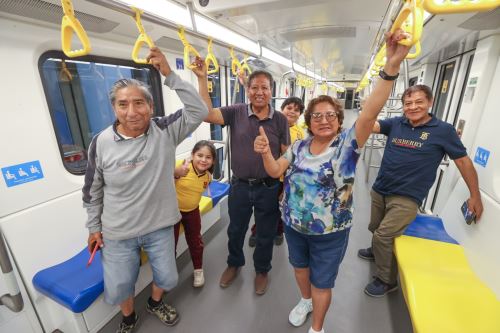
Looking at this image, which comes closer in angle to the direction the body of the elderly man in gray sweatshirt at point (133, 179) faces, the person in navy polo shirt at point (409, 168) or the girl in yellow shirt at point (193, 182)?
the person in navy polo shirt

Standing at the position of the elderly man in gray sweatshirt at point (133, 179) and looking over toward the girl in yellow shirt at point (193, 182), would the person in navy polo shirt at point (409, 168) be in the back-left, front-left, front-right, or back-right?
front-right

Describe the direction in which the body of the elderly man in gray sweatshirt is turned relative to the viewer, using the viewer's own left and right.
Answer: facing the viewer

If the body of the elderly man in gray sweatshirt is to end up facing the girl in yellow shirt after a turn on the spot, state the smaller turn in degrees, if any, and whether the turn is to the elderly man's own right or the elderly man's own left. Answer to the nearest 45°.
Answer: approximately 135° to the elderly man's own left

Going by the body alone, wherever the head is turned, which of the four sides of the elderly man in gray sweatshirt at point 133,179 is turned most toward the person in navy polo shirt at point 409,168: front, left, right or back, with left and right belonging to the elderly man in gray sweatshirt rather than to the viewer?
left
